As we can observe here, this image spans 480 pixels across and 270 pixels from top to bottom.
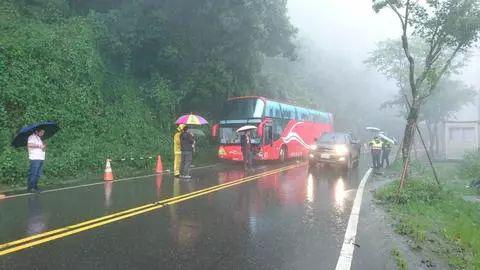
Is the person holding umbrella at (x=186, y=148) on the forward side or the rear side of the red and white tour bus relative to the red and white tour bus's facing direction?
on the forward side

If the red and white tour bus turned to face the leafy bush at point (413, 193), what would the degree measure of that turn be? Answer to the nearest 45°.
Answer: approximately 90° to its left

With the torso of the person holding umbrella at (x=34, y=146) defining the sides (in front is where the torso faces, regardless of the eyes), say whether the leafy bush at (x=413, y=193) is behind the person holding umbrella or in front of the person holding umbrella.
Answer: in front

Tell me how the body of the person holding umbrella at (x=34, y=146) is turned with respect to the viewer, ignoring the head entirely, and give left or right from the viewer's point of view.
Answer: facing the viewer and to the right of the viewer

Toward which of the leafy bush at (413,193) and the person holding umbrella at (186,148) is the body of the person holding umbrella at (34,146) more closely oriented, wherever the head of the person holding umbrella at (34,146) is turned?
the leafy bush

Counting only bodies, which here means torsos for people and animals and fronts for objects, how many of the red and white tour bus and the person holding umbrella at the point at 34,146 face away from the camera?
0

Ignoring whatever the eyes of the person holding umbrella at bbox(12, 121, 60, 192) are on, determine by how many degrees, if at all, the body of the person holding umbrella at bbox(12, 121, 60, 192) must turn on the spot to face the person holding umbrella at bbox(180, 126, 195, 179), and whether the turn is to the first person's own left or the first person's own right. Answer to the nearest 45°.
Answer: approximately 45° to the first person's own left
